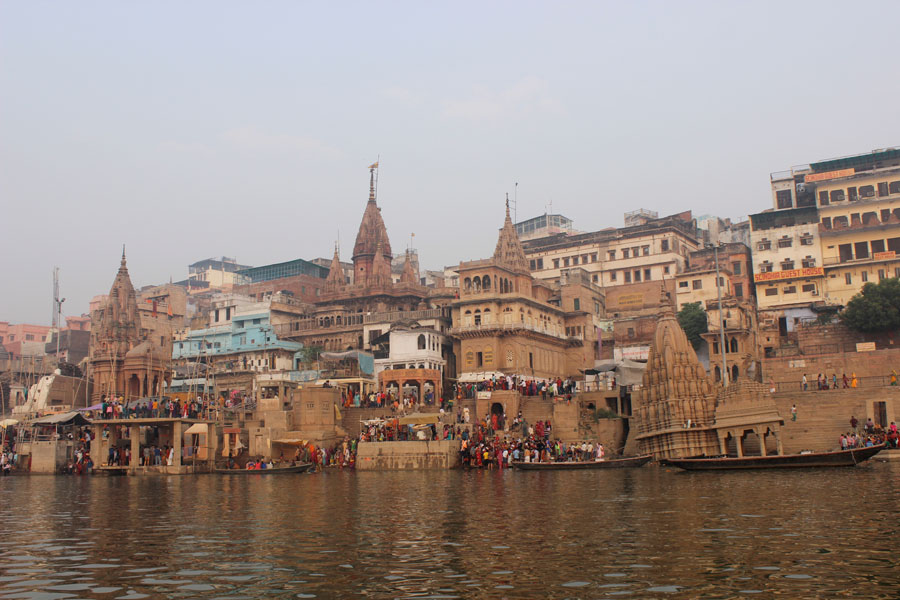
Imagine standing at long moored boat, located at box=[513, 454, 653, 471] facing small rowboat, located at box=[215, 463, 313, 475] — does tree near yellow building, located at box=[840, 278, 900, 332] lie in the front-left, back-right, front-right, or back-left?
back-right

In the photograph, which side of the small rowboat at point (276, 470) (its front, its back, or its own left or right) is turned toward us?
right

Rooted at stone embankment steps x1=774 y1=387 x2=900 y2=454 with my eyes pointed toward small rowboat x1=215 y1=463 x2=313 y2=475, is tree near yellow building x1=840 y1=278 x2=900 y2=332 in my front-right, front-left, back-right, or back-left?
back-right

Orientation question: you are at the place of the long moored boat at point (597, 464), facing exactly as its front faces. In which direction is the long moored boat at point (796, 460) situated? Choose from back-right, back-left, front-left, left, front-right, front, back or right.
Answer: front-right

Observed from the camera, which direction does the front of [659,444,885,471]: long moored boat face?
facing to the right of the viewer

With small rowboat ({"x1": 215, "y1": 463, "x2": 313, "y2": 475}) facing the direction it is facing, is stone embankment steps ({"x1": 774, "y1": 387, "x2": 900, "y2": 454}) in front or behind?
in front

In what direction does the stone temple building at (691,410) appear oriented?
to the viewer's right

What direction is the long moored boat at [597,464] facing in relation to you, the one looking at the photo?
facing to the right of the viewer

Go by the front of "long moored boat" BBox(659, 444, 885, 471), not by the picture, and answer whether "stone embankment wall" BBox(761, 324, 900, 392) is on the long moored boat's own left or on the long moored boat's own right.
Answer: on the long moored boat's own left

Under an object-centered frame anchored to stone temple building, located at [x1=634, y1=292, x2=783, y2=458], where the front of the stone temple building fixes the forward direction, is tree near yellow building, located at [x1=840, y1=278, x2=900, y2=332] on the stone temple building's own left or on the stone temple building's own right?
on the stone temple building's own left
